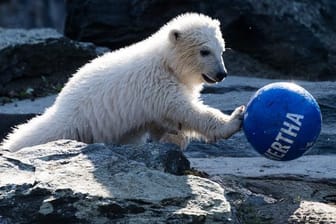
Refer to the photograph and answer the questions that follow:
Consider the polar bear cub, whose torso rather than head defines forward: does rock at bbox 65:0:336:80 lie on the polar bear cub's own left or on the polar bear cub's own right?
on the polar bear cub's own left

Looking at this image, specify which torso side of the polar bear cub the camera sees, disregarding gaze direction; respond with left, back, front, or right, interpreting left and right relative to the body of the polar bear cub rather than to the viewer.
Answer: right

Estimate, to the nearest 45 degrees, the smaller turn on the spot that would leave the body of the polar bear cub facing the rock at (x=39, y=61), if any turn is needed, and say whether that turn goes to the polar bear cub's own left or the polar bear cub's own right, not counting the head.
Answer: approximately 90° to the polar bear cub's own left

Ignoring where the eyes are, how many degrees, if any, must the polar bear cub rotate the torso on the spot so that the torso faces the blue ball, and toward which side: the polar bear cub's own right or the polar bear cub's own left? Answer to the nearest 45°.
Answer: approximately 45° to the polar bear cub's own right

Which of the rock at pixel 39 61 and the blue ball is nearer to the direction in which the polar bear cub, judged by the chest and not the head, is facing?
the blue ball

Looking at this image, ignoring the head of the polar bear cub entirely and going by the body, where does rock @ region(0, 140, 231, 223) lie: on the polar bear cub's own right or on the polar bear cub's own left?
on the polar bear cub's own right
